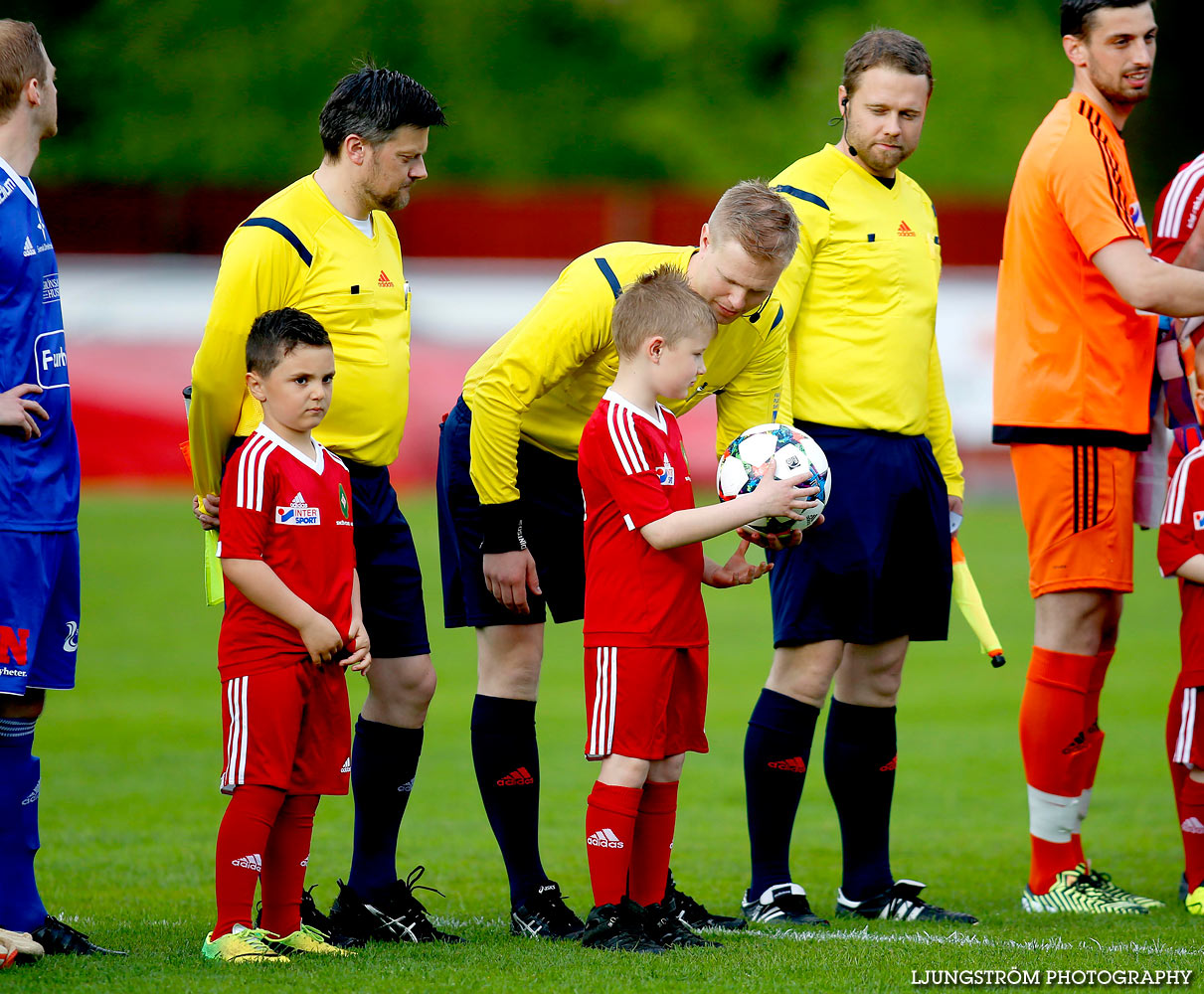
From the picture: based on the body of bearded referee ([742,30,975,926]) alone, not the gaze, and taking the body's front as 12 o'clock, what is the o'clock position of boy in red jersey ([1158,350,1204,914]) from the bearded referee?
The boy in red jersey is roughly at 10 o'clock from the bearded referee.

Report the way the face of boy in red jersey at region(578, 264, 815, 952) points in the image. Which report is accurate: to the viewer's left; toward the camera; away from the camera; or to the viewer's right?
to the viewer's right

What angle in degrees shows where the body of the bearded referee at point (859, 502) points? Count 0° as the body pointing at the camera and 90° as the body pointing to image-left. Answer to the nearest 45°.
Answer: approximately 315°

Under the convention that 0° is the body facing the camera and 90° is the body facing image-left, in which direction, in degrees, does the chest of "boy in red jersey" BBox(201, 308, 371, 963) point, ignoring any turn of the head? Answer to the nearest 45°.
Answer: approximately 315°

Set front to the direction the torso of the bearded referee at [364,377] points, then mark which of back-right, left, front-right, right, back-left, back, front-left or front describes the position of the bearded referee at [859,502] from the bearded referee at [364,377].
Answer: front-left

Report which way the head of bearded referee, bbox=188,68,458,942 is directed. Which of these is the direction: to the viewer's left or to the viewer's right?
to the viewer's right

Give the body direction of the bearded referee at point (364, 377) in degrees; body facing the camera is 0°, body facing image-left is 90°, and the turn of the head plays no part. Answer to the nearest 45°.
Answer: approximately 315°

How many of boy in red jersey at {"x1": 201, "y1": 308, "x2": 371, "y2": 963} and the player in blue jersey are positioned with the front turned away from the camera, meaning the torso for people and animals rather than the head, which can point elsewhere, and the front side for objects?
0

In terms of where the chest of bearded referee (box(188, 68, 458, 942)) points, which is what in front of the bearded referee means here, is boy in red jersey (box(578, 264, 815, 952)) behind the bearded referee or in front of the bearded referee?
in front

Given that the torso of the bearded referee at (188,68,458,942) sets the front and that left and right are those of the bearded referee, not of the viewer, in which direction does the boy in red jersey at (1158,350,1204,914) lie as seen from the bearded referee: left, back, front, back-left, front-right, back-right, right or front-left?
front-left

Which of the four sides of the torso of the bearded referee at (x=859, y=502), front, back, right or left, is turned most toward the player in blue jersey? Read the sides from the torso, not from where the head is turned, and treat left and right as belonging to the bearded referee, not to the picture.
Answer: right
